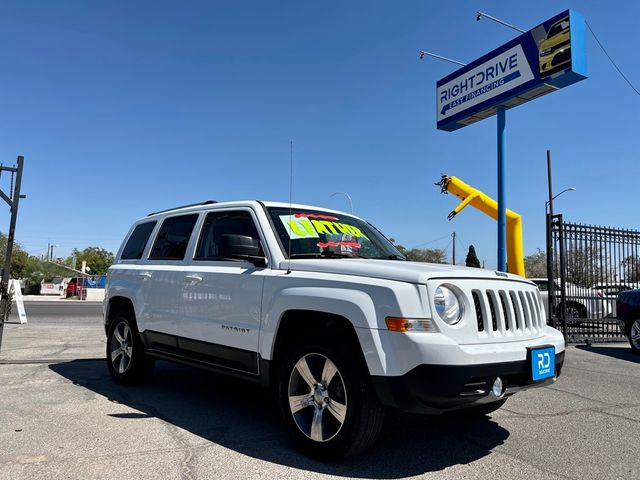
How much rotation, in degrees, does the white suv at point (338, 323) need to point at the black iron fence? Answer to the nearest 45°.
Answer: approximately 90° to its left

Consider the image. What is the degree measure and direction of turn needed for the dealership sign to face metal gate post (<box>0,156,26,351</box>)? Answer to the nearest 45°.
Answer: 0° — it already faces it

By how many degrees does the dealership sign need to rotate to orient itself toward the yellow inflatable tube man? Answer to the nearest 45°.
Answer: approximately 135° to its right

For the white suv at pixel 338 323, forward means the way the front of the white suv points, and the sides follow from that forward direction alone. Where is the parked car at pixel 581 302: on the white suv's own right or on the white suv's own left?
on the white suv's own left

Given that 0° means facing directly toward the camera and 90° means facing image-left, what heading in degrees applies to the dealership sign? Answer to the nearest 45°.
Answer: approximately 45°

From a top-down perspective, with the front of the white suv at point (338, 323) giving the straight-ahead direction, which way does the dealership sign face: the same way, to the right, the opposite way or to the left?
to the right

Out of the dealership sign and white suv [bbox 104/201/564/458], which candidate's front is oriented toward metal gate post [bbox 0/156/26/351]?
the dealership sign
